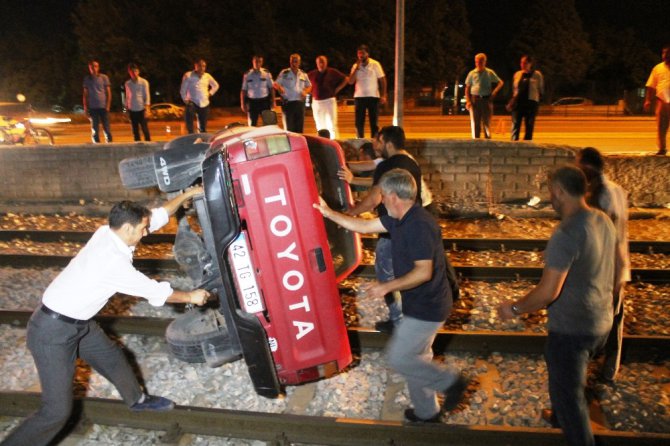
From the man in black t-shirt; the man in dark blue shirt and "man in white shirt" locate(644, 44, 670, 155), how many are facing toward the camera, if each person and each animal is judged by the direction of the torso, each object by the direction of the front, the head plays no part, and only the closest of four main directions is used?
1

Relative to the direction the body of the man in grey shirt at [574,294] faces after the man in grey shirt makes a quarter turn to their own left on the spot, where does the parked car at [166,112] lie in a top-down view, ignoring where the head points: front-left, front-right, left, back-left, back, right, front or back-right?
right

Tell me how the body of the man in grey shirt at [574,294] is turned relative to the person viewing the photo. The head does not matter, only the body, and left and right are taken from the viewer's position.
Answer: facing away from the viewer and to the left of the viewer

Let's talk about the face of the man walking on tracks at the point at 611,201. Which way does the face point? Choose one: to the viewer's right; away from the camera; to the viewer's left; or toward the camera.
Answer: to the viewer's left

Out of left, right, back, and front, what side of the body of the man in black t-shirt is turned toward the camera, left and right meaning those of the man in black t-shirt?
left

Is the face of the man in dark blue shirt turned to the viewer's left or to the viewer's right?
to the viewer's left

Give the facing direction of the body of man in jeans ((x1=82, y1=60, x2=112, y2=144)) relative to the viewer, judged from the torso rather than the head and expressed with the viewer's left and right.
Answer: facing the viewer

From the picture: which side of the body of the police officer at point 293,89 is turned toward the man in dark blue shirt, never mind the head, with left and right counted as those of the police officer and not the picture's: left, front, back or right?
front

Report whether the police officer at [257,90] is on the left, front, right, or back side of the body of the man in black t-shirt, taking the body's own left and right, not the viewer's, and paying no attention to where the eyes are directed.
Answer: right

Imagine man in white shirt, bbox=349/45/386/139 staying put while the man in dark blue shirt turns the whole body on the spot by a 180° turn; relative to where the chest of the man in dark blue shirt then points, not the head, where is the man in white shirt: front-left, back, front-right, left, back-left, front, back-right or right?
left

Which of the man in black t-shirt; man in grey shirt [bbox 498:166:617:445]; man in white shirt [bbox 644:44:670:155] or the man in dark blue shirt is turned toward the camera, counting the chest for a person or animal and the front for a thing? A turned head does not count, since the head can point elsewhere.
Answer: the man in white shirt

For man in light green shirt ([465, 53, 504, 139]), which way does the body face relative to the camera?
toward the camera

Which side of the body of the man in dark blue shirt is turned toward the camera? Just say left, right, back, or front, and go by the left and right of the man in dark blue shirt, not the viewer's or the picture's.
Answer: left

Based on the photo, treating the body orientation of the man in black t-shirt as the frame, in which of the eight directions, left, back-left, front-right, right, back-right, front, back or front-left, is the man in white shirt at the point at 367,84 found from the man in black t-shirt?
right
